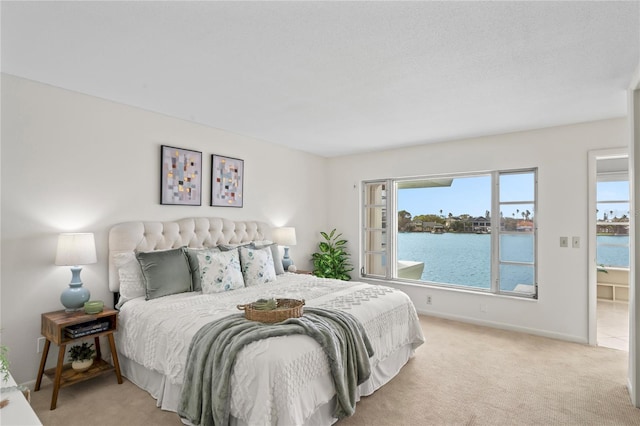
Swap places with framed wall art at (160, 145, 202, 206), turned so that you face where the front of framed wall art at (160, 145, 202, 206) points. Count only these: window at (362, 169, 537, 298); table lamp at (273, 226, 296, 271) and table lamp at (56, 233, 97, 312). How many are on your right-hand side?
1

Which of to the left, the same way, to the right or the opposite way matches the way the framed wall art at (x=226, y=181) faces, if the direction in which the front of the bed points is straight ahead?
the same way

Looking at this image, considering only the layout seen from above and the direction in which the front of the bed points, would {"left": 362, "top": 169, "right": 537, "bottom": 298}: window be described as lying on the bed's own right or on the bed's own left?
on the bed's own left

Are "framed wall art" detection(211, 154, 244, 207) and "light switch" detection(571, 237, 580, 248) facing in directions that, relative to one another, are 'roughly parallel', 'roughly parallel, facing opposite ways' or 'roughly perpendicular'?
roughly perpendicular

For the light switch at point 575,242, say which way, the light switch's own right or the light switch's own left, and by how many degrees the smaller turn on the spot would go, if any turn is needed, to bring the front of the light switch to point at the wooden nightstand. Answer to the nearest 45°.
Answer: approximately 45° to the light switch's own right

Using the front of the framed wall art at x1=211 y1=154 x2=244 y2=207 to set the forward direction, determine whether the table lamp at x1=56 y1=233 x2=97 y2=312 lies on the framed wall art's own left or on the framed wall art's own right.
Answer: on the framed wall art's own right

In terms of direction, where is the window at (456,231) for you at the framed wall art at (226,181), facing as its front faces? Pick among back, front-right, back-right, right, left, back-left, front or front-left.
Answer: front-left

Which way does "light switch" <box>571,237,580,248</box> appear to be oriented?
toward the camera

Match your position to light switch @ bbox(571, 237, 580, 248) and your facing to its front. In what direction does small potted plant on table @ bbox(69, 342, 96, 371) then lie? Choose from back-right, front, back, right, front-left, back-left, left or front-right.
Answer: front-right

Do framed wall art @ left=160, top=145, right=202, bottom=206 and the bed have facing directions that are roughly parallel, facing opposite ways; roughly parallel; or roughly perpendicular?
roughly parallel

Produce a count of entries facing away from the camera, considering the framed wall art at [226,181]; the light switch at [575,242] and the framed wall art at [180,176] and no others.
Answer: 0

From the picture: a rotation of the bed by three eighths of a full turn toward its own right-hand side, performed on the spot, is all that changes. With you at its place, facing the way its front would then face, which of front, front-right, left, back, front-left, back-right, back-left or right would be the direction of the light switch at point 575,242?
back

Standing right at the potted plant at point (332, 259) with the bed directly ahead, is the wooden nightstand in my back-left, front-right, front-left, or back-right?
front-right

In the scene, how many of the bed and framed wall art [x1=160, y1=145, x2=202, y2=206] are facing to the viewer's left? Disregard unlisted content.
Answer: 0

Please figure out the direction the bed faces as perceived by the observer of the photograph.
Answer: facing the viewer and to the right of the viewer

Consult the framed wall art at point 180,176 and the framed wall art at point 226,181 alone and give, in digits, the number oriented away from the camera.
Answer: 0
